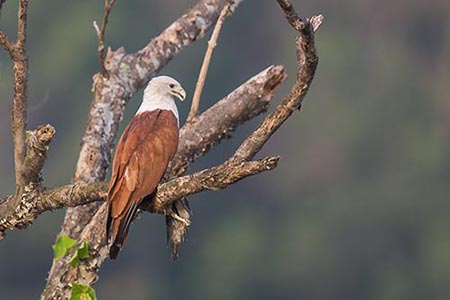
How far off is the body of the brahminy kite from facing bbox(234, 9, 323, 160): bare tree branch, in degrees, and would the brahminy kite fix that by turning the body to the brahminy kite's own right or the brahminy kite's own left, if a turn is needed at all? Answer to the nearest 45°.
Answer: approximately 90° to the brahminy kite's own right

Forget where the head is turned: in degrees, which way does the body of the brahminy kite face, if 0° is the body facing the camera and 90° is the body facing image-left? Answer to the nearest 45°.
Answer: approximately 225°

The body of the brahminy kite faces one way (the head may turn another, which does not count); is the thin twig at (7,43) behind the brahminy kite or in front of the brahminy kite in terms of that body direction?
behind

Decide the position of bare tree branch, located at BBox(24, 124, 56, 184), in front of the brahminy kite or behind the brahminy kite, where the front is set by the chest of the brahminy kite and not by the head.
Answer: behind
